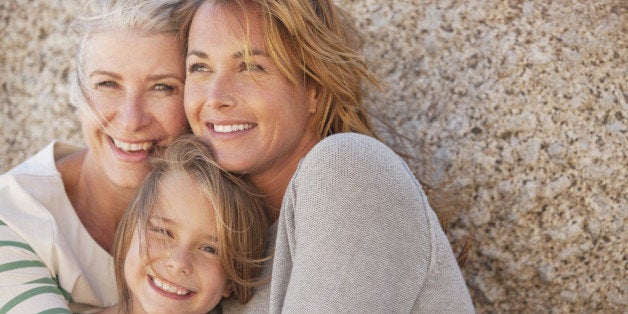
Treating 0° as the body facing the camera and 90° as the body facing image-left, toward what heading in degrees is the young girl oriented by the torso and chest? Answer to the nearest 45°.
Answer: approximately 0°

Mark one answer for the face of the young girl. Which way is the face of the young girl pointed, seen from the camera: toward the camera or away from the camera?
toward the camera

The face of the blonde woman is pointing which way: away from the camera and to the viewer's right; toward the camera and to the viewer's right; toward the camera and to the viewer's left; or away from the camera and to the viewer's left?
toward the camera and to the viewer's left

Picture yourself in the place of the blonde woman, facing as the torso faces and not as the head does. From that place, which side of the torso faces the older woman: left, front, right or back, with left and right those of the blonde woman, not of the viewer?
front

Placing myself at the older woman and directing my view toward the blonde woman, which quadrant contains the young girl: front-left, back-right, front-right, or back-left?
front-right
